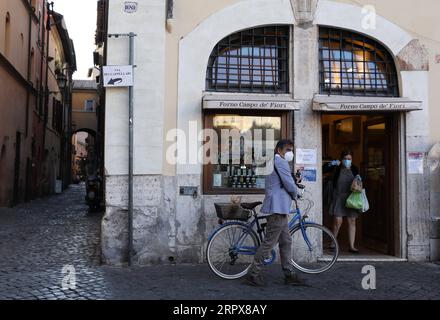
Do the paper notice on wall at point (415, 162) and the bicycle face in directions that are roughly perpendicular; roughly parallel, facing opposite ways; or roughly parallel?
roughly perpendicular

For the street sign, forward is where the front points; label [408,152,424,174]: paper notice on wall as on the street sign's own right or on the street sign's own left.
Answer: on the street sign's own left

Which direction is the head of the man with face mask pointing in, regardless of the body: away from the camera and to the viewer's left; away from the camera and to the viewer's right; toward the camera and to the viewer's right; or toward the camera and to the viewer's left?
toward the camera and to the viewer's right

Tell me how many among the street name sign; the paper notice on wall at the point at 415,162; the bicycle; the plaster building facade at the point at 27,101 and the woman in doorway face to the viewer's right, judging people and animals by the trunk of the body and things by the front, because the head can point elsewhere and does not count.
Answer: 2

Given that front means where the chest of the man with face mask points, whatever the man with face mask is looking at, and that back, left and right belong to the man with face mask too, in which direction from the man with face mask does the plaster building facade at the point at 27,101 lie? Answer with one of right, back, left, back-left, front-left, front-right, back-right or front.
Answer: back-left

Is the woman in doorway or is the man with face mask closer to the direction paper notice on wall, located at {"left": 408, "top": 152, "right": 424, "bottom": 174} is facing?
the man with face mask

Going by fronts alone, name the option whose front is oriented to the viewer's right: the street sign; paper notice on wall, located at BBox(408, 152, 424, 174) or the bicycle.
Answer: the bicycle

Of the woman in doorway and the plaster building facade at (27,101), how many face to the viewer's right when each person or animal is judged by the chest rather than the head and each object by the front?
1

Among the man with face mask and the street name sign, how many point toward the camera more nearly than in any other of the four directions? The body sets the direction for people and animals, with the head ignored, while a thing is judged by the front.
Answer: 1

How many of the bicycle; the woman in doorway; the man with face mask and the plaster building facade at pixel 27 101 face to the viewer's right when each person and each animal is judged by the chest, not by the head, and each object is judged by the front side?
3

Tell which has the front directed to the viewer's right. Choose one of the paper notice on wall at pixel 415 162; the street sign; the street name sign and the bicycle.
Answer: the bicycle
